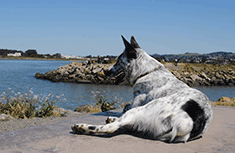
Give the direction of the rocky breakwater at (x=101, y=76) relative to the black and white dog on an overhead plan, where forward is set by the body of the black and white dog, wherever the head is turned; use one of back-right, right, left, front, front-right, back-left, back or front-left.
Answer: front-right

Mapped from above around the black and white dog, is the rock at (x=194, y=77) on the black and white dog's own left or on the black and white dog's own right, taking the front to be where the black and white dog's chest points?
on the black and white dog's own right

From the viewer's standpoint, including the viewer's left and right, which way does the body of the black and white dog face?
facing away from the viewer and to the left of the viewer

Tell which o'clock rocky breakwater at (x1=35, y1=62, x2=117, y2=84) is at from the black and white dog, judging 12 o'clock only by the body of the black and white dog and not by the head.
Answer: The rocky breakwater is roughly at 1 o'clock from the black and white dog.
